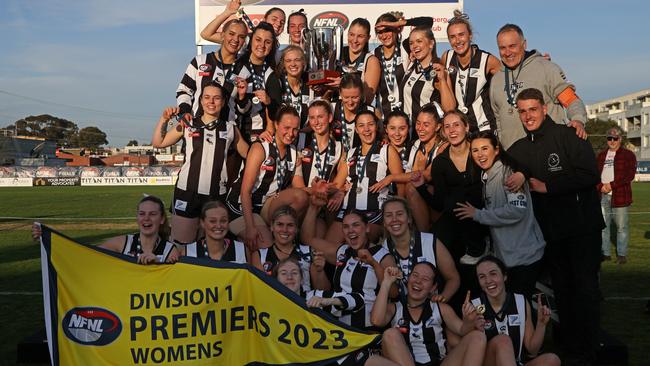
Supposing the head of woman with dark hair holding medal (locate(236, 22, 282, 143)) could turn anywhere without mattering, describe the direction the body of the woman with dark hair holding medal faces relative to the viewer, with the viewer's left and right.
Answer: facing the viewer

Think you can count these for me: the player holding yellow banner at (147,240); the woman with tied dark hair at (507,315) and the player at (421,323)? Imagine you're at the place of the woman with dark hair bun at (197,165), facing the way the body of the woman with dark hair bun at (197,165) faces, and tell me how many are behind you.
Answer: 0

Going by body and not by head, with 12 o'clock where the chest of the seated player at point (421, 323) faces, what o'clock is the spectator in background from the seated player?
The spectator in background is roughly at 7 o'clock from the seated player.

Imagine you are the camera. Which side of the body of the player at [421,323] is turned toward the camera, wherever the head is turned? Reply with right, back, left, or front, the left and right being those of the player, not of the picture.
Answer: front

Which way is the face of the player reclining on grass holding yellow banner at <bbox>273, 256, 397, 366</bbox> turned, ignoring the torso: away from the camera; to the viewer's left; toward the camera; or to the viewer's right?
toward the camera

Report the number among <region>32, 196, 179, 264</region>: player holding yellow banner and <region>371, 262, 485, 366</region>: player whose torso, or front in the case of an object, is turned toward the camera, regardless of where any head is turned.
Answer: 2

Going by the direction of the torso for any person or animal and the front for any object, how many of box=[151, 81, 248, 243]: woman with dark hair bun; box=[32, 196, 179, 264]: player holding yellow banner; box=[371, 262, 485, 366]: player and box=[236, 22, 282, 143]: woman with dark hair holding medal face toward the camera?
4

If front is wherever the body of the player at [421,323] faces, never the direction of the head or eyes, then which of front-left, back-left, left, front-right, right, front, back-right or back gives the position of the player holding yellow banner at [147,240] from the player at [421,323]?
right

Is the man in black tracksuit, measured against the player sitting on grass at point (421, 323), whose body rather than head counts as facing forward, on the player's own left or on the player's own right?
on the player's own left

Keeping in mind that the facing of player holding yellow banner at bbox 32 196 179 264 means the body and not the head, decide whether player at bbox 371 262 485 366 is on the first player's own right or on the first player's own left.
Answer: on the first player's own left

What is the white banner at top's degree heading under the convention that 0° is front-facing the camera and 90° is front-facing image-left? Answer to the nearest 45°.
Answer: approximately 0°

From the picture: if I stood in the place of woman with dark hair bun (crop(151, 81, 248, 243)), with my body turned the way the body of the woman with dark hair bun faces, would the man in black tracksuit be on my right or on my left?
on my left

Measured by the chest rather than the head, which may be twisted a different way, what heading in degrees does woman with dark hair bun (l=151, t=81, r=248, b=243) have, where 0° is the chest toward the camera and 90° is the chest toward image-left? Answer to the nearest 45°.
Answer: approximately 0°

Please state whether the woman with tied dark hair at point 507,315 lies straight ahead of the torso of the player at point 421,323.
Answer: no

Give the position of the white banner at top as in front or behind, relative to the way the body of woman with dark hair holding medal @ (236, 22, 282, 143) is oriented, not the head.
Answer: behind

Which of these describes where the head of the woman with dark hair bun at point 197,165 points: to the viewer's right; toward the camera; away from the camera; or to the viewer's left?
toward the camera
